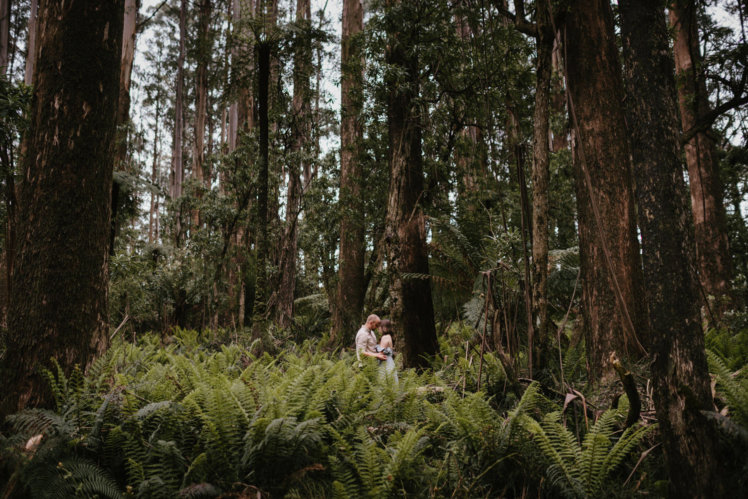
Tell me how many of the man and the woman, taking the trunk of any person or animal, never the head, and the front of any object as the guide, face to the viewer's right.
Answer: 1

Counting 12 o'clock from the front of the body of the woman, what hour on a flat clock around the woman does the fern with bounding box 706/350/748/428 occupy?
The fern is roughly at 8 o'clock from the woman.

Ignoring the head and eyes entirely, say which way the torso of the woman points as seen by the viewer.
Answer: to the viewer's left

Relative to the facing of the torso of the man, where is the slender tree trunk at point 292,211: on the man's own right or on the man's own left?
on the man's own left

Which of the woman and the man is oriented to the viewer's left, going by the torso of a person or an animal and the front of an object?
the woman

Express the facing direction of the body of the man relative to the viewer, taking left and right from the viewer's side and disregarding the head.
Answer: facing to the right of the viewer

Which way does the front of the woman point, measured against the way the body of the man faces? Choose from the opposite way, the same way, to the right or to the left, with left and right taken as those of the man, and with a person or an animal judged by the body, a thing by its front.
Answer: the opposite way

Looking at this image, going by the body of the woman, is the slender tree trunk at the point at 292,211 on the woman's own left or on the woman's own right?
on the woman's own right
